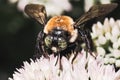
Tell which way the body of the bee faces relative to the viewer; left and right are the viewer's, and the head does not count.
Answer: facing the viewer
